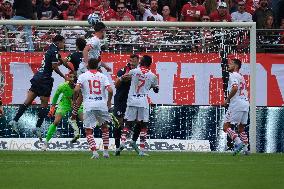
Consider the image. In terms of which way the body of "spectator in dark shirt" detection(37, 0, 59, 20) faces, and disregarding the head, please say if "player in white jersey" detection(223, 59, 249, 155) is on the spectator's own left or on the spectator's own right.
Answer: on the spectator's own left

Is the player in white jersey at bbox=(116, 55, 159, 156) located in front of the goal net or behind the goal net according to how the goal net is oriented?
in front

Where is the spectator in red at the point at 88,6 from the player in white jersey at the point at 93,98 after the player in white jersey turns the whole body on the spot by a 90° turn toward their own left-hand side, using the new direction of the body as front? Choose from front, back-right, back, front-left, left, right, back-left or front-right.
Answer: right

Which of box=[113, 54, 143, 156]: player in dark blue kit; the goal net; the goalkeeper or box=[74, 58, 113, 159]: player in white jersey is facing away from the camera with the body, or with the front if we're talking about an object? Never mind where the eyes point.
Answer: the player in white jersey

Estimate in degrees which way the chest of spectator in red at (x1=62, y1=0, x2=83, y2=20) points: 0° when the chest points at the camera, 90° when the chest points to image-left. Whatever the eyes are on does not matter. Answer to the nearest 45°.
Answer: approximately 0°

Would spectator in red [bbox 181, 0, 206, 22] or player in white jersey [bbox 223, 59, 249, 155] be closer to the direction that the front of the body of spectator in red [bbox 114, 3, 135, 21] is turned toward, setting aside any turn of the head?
the player in white jersey

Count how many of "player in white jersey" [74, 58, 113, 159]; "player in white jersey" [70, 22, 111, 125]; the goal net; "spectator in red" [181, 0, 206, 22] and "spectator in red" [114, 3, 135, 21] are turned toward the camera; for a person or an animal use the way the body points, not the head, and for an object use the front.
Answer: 3

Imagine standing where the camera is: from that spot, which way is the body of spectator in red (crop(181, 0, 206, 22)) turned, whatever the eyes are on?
toward the camera

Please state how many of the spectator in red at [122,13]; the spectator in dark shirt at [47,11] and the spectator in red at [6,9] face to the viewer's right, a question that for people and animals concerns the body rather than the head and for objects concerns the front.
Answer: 0

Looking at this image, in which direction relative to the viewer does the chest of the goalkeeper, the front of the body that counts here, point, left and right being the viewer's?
facing the viewer and to the right of the viewer

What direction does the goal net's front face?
toward the camera

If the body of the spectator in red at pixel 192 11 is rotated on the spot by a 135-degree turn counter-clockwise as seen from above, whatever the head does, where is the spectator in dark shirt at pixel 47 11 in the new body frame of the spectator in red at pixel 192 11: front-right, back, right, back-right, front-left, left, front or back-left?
back-left

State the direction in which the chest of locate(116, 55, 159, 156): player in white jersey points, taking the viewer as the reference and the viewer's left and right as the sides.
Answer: facing away from the viewer

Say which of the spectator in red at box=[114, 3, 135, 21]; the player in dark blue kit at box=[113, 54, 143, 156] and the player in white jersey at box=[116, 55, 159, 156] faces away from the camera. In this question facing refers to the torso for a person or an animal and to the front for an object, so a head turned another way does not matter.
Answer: the player in white jersey

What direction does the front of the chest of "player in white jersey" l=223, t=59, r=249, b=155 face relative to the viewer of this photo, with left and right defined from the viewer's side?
facing away from the viewer and to the left of the viewer
